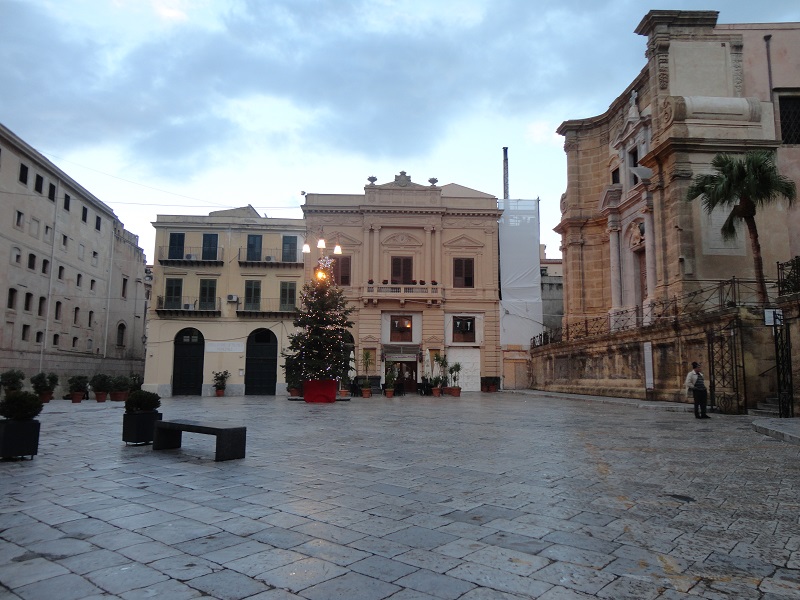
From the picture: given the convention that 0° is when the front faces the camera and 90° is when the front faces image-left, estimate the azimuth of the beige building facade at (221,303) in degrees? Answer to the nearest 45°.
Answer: approximately 0°

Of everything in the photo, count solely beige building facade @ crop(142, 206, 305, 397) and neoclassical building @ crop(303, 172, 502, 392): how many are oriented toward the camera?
2

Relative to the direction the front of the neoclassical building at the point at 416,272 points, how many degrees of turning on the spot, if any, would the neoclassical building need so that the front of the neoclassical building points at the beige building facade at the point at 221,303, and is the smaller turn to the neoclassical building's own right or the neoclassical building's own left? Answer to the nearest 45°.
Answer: approximately 90° to the neoclassical building's own right

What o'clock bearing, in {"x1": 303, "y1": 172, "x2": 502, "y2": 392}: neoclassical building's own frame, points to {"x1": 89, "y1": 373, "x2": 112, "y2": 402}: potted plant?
The potted plant is roughly at 2 o'clock from the neoclassical building.

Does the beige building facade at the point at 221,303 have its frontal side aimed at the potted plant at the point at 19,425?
yes

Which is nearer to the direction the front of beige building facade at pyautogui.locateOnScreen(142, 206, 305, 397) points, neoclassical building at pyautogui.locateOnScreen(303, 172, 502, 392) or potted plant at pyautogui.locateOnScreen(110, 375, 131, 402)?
the potted plant

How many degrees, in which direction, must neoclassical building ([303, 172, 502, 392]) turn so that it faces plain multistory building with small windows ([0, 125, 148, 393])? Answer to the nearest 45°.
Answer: approximately 90° to its right

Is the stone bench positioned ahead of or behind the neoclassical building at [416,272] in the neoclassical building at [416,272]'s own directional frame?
ahead

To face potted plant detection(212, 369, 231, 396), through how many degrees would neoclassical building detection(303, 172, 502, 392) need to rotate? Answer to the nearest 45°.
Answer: approximately 90° to its right

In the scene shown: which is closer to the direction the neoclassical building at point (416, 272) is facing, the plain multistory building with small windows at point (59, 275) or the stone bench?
the stone bench
